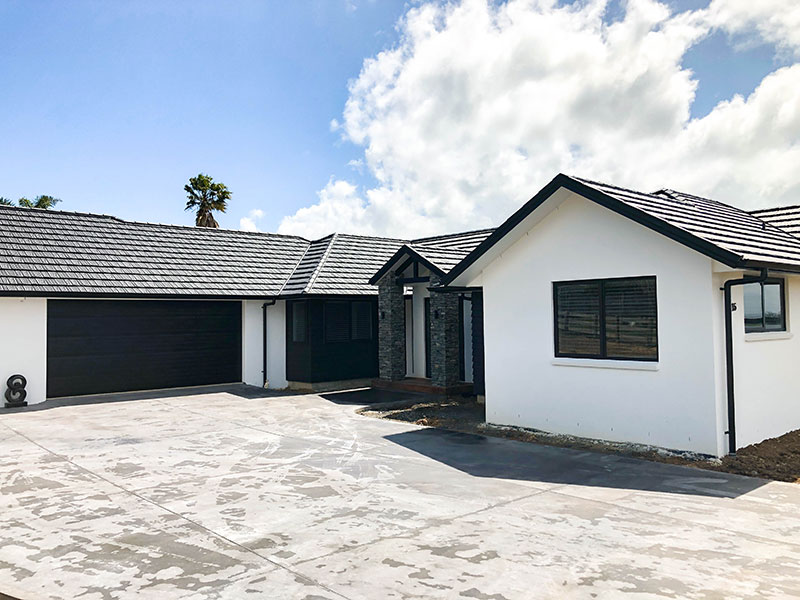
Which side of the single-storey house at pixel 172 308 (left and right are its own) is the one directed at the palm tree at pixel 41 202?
back

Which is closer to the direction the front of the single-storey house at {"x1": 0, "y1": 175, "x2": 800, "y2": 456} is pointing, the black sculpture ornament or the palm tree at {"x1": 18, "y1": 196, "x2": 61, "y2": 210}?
the black sculpture ornament

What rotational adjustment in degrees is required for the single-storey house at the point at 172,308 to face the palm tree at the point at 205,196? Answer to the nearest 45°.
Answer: approximately 135° to its left

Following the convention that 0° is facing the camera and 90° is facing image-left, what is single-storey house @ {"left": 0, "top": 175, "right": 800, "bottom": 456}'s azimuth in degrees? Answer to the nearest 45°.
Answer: approximately 45°

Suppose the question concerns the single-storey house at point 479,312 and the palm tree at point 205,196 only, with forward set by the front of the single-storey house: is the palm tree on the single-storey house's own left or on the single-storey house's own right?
on the single-storey house's own right
